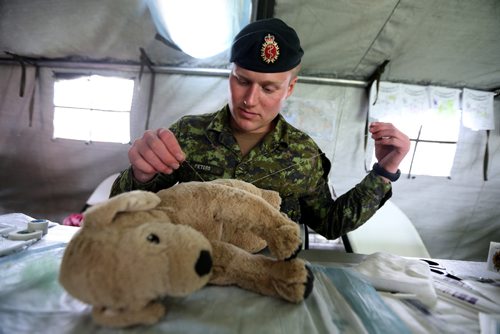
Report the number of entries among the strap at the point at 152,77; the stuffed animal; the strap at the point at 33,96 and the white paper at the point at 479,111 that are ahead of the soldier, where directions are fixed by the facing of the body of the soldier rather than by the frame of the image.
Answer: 1

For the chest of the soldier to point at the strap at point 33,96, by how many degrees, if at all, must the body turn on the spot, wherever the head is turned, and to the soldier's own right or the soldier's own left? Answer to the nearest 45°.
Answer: approximately 135° to the soldier's own right

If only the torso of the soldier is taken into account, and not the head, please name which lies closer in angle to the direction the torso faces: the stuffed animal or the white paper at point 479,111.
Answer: the stuffed animal

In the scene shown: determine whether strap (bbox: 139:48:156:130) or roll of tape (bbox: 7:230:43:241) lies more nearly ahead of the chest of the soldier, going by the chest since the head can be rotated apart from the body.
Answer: the roll of tape

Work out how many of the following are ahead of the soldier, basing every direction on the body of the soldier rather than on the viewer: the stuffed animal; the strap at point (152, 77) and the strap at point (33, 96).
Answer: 1

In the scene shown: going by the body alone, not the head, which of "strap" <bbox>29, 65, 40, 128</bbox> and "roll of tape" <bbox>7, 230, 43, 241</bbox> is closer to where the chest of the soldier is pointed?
the roll of tape

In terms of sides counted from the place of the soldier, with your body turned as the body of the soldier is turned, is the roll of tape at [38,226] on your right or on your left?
on your right

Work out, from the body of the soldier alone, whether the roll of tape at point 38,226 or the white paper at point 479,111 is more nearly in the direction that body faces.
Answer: the roll of tape

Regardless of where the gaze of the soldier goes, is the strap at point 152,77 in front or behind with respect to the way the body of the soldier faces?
behind

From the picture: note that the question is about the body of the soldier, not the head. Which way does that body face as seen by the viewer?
toward the camera

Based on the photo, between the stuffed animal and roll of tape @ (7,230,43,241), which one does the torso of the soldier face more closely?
the stuffed animal

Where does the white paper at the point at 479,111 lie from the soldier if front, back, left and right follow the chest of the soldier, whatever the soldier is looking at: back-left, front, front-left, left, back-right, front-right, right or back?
back-left

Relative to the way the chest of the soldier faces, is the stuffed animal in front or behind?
in front
